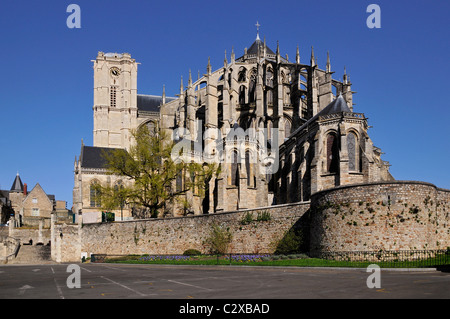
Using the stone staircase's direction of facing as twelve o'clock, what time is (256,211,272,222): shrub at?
The shrub is roughly at 8 o'clock from the stone staircase.

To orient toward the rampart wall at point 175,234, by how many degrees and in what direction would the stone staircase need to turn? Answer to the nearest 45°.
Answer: approximately 135° to its left

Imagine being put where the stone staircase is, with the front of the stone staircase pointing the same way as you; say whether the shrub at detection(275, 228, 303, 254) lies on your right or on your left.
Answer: on your left

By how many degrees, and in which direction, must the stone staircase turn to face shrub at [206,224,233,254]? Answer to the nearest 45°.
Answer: approximately 135° to its left
